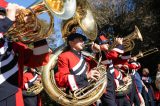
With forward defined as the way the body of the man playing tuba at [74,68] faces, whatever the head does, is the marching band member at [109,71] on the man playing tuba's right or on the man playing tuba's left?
on the man playing tuba's left

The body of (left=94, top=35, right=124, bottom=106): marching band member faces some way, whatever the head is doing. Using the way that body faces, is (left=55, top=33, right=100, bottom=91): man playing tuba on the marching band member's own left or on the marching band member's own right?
on the marching band member's own right

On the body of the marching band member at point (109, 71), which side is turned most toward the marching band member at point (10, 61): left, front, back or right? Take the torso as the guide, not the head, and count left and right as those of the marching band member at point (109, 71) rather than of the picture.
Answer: right
